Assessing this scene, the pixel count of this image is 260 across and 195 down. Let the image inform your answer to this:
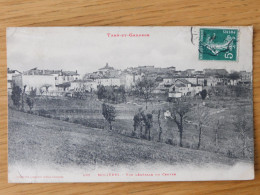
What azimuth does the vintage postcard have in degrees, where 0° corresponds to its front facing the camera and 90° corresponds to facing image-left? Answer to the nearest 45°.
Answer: approximately 0°
